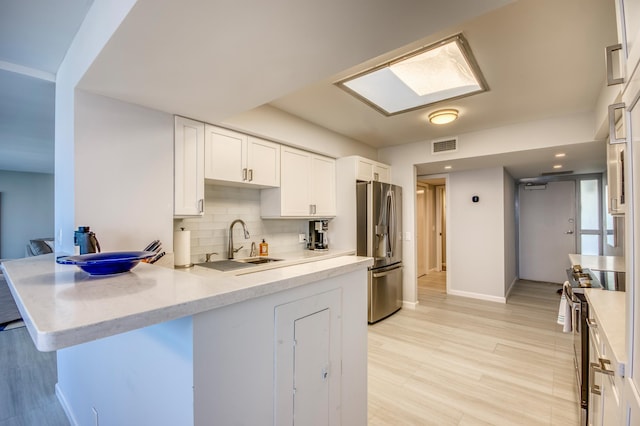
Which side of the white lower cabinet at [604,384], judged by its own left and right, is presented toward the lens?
left

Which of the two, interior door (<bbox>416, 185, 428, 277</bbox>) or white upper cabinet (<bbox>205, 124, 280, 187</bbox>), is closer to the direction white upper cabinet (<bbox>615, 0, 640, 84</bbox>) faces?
the white upper cabinet

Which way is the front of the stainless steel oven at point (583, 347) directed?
to the viewer's left

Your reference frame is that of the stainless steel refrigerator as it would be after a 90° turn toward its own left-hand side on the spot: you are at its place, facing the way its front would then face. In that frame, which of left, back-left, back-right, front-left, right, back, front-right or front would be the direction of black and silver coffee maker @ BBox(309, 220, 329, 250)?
back-left

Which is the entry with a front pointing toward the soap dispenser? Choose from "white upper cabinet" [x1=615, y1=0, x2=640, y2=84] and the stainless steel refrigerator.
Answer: the white upper cabinet

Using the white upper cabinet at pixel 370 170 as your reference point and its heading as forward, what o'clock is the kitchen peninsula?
The kitchen peninsula is roughly at 2 o'clock from the white upper cabinet.

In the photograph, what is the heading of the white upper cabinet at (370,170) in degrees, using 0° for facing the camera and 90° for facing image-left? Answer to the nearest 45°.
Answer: approximately 315°

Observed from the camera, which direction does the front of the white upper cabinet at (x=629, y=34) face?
facing to the left of the viewer

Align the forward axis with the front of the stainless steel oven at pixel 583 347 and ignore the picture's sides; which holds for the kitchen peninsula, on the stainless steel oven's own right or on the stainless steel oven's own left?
on the stainless steel oven's own left

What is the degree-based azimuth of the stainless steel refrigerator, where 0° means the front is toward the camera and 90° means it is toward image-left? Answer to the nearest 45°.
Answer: approximately 315°

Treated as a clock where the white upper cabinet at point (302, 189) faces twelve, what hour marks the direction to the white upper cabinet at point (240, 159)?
the white upper cabinet at point (240, 159) is roughly at 3 o'clock from the white upper cabinet at point (302, 189).

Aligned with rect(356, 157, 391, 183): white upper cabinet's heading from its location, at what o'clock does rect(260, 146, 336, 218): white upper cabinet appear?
rect(260, 146, 336, 218): white upper cabinet is roughly at 3 o'clock from rect(356, 157, 391, 183): white upper cabinet.

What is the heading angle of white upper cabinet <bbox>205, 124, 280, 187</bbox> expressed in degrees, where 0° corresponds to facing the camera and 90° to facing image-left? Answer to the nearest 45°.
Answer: approximately 315°
